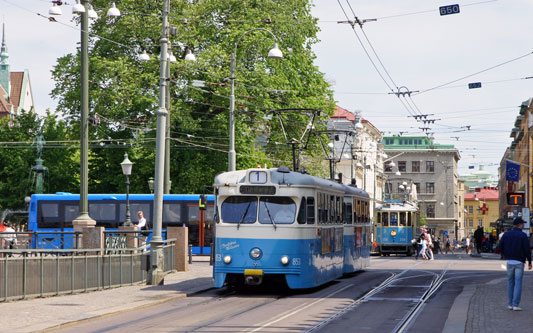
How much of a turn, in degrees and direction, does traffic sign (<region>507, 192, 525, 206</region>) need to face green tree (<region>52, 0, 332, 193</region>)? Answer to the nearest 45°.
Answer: approximately 90° to its right

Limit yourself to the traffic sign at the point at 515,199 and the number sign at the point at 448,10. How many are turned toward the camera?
2

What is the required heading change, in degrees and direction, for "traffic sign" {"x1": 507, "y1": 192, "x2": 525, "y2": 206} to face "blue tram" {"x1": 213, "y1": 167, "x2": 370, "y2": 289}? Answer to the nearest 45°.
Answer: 0° — it already faces it

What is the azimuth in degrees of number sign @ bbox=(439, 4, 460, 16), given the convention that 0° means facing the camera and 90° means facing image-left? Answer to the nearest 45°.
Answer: approximately 0°

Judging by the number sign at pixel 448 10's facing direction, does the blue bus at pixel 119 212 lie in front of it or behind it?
behind

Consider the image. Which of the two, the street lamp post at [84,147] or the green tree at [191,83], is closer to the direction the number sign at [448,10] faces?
the street lamp post

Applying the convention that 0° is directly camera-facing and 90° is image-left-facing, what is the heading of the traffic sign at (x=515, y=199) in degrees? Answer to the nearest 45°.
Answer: approximately 0°

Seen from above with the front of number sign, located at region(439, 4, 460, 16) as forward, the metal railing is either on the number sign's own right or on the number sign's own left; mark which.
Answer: on the number sign's own right

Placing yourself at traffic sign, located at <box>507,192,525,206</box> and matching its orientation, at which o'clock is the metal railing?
The metal railing is roughly at 1 o'clock from the traffic sign.

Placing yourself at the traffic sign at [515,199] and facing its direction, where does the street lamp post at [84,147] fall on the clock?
The street lamp post is roughly at 1 o'clock from the traffic sign.
